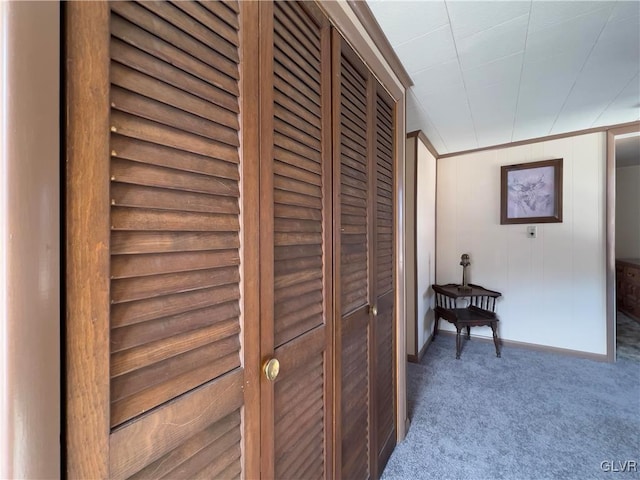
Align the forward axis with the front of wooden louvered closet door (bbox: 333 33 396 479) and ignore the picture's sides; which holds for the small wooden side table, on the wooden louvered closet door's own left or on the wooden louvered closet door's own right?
on the wooden louvered closet door's own left

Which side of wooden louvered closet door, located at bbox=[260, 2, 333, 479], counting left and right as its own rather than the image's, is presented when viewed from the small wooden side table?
left

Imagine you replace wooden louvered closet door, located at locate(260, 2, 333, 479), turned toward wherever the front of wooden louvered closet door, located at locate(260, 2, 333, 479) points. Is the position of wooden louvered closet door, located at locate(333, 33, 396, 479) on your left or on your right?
on your left

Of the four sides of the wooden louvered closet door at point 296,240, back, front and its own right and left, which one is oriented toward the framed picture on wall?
left

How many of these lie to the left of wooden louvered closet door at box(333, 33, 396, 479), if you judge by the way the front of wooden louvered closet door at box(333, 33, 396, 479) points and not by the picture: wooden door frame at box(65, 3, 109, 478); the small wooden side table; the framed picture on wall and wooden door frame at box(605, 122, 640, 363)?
3

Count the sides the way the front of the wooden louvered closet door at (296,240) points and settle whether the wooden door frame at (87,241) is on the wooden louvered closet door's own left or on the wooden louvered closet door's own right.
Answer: on the wooden louvered closet door's own right

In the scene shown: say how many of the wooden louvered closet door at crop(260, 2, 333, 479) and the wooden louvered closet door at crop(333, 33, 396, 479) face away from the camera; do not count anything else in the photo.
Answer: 0

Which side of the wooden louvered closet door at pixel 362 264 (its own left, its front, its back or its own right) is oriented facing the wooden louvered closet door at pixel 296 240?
right

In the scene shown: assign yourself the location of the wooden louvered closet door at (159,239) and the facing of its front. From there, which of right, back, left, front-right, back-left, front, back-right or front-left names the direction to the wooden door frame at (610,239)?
front-left

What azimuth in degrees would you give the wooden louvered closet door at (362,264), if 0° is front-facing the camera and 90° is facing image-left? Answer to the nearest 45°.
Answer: approximately 315°
